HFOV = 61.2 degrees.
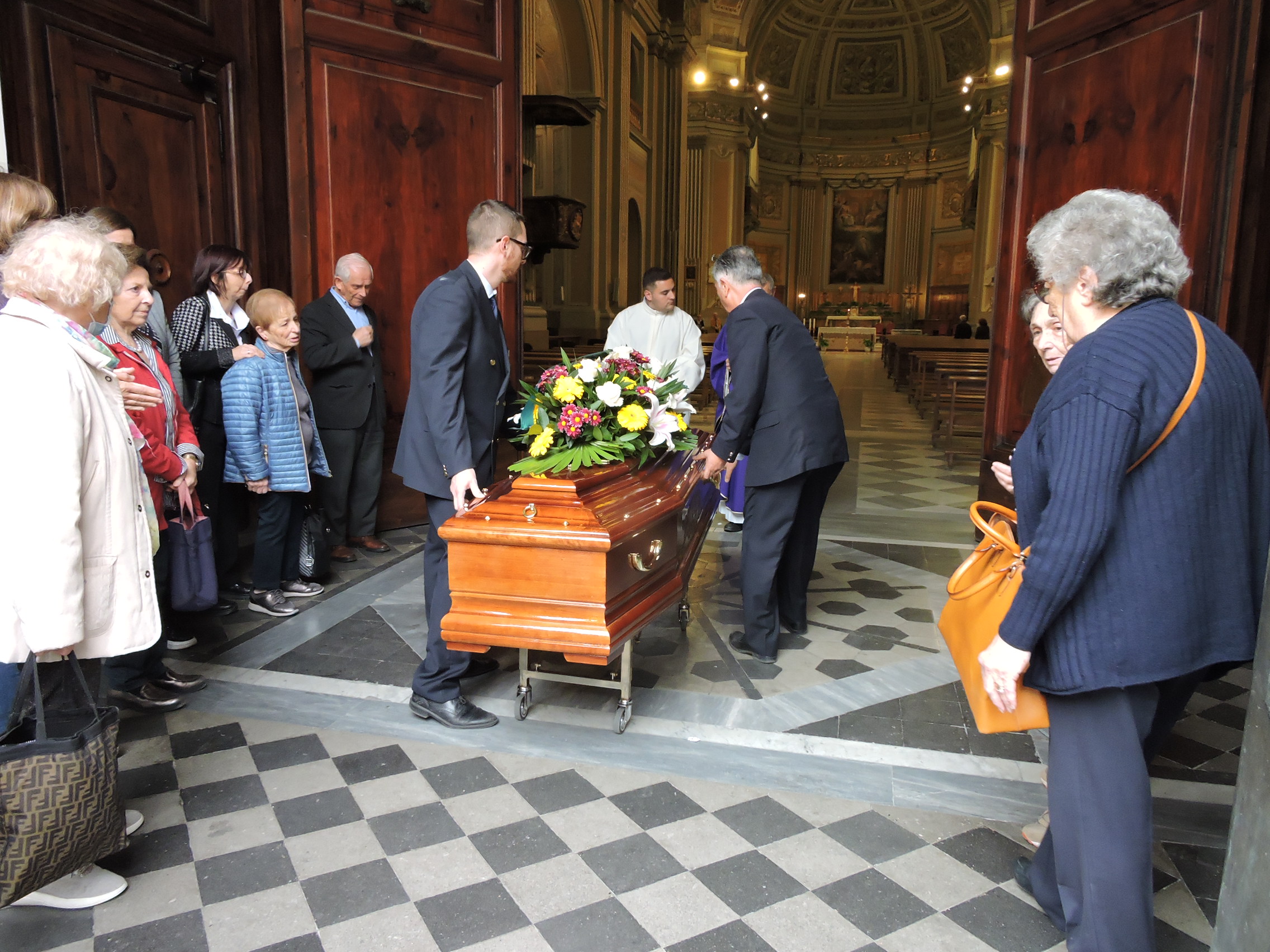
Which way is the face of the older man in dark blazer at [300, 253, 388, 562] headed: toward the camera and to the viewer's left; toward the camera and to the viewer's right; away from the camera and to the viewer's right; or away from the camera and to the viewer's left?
toward the camera and to the viewer's right

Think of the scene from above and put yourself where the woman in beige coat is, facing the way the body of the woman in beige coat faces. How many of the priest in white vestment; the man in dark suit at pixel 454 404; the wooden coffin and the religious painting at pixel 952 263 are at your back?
0

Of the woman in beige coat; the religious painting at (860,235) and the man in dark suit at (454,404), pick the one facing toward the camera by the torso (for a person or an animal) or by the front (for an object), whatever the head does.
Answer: the religious painting

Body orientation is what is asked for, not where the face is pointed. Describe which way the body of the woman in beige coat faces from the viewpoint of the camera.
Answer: to the viewer's right

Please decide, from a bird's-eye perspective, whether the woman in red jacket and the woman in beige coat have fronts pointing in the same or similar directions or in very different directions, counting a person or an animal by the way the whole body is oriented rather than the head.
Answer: same or similar directions

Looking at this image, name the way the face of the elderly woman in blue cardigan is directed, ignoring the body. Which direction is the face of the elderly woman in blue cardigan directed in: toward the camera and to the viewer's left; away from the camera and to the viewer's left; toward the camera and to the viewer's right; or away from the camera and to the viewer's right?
away from the camera and to the viewer's left

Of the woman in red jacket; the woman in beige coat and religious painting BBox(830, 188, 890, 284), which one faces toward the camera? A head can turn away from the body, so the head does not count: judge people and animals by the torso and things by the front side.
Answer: the religious painting

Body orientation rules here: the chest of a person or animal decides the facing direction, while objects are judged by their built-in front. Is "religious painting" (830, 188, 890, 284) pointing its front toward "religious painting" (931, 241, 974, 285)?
no

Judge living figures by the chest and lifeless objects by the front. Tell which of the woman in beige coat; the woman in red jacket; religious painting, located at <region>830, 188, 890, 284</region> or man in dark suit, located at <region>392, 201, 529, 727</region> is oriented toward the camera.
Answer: the religious painting

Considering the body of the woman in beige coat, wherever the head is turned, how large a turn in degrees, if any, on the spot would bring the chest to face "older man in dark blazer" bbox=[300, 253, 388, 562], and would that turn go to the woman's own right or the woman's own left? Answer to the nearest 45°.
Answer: approximately 45° to the woman's own left

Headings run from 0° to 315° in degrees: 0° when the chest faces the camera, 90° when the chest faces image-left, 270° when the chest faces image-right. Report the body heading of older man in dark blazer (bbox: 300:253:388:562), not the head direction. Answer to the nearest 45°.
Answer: approximately 315°

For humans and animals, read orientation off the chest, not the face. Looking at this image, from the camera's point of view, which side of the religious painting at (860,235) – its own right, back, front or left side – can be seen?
front

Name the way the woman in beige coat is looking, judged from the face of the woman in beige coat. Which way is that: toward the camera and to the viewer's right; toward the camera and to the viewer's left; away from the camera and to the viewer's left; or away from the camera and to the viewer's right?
away from the camera and to the viewer's right

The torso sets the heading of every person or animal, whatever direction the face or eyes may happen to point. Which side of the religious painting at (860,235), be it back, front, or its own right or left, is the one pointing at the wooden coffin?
front

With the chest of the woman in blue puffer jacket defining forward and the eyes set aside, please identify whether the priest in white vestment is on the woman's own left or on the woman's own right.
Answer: on the woman's own left

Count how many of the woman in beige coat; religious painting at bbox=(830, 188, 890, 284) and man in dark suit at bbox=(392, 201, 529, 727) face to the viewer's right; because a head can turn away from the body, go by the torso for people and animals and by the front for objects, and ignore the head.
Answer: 2
